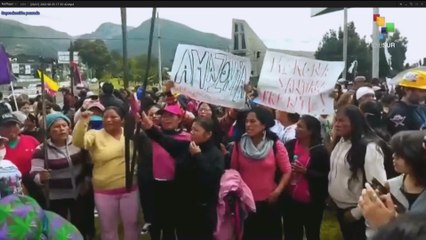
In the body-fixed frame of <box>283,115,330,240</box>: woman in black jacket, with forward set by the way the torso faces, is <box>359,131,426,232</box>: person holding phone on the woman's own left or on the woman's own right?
on the woman's own left

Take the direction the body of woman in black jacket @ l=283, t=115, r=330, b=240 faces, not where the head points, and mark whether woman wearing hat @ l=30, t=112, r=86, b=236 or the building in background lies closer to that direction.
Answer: the woman wearing hat

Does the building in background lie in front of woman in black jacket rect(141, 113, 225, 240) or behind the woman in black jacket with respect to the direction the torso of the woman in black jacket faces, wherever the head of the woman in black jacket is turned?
behind

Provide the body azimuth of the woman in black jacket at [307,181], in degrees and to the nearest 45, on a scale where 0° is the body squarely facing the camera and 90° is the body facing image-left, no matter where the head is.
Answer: approximately 45°

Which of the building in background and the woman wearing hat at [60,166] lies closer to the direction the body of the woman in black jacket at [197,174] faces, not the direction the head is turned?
the woman wearing hat

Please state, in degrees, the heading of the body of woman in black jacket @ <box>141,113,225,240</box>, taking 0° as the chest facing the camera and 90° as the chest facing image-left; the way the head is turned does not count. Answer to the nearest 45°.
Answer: approximately 45°
